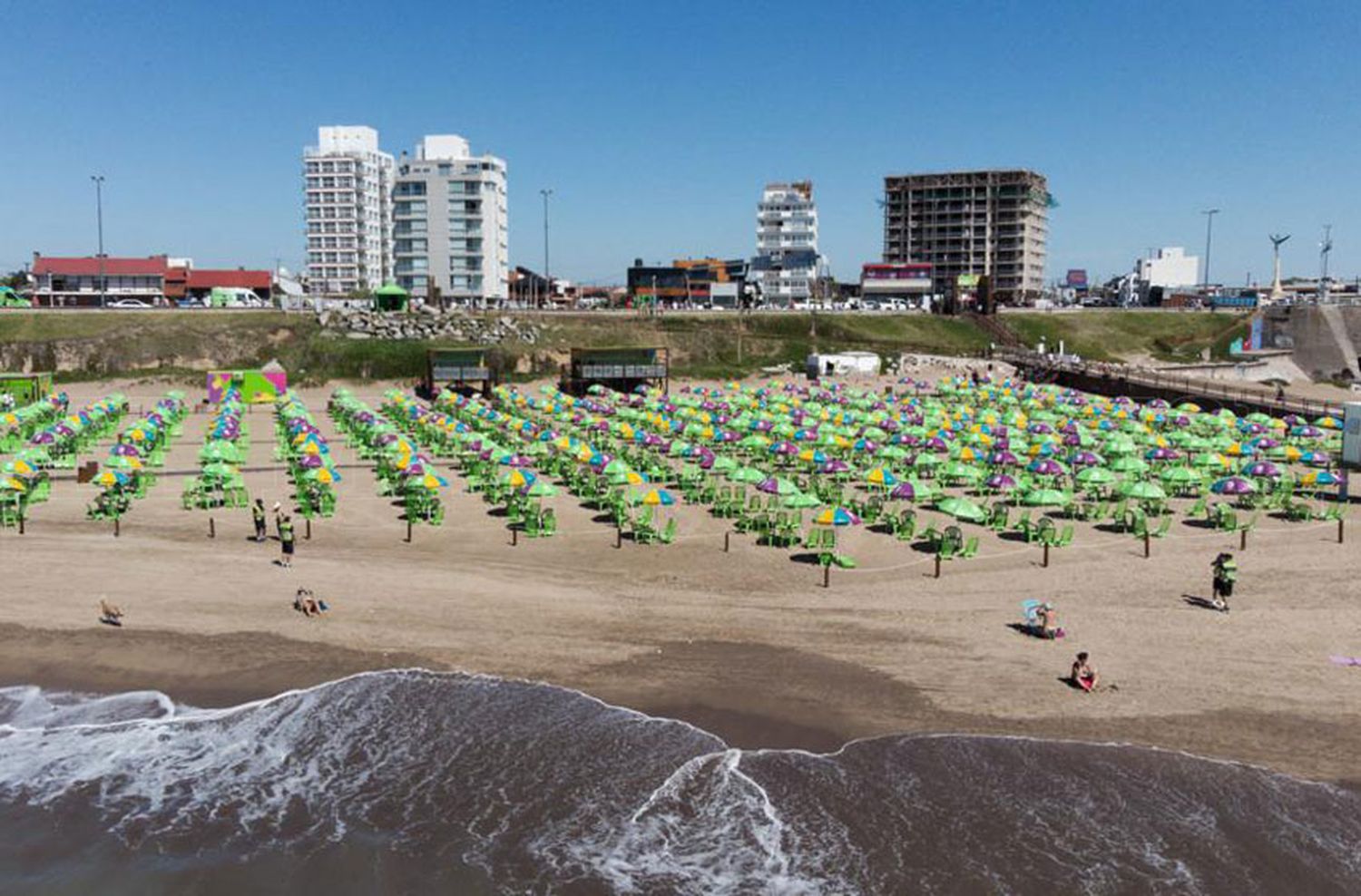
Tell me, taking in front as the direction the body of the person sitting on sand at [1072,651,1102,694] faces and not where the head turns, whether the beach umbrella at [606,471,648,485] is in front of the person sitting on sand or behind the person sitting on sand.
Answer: behind

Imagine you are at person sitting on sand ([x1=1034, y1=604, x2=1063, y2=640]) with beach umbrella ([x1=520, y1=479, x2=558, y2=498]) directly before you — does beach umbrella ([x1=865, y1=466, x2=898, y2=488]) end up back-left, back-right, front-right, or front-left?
front-right

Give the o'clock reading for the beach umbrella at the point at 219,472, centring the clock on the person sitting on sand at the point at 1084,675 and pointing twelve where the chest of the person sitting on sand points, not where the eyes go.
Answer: The beach umbrella is roughly at 5 o'clock from the person sitting on sand.

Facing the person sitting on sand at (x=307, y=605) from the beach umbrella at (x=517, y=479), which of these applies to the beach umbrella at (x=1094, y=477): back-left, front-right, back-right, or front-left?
back-left

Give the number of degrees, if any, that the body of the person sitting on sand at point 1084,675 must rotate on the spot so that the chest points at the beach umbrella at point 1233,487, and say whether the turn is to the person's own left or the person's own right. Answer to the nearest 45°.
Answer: approximately 135° to the person's own left

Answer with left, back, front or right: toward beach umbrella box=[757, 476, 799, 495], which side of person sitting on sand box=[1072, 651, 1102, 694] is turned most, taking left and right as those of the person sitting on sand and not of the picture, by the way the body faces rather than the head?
back

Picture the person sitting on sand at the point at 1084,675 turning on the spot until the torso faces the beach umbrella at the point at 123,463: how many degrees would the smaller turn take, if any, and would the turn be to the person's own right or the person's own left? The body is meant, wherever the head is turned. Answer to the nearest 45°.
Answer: approximately 135° to the person's own right

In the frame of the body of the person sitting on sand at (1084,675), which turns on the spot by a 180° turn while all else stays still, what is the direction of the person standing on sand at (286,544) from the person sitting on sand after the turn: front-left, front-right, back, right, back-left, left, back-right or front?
front-left

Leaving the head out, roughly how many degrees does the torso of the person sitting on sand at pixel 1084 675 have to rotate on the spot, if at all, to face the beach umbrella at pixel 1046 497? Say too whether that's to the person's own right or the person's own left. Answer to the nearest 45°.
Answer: approximately 135° to the person's own left

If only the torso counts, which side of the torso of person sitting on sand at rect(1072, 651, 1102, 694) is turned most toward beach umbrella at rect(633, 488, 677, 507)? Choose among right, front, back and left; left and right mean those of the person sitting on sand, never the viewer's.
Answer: back

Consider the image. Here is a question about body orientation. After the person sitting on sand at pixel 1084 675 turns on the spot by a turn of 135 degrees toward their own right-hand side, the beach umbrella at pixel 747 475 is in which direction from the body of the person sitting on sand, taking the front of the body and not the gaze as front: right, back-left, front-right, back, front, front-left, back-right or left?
front-right

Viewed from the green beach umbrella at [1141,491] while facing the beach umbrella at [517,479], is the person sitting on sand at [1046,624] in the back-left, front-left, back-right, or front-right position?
front-left

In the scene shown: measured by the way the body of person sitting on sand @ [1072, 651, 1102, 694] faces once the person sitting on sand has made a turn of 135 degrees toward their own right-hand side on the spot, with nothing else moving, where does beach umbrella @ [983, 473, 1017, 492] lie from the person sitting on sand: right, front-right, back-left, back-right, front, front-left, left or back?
right

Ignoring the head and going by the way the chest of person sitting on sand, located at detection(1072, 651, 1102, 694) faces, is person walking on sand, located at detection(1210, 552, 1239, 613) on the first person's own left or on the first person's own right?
on the first person's own left

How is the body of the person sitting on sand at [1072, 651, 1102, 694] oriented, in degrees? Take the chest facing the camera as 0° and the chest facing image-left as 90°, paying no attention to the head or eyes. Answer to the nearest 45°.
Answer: approximately 315°
